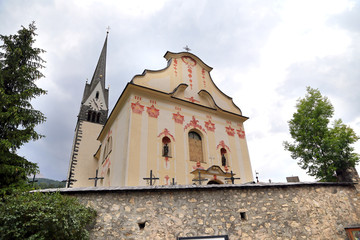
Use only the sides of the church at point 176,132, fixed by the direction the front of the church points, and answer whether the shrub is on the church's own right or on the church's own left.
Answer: on the church's own right

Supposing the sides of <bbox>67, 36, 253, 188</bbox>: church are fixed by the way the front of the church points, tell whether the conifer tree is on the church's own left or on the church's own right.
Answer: on the church's own right

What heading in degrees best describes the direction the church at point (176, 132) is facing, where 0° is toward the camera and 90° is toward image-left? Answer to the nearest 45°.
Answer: approximately 315°

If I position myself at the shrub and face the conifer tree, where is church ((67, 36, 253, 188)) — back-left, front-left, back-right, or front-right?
front-right

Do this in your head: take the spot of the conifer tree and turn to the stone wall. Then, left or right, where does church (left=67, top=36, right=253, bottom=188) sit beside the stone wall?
left

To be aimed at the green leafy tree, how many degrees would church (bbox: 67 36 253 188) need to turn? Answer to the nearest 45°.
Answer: approximately 45° to its left
